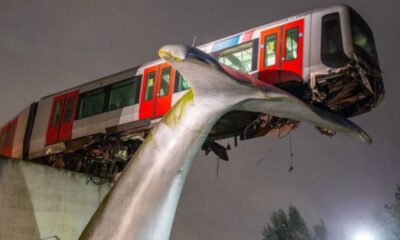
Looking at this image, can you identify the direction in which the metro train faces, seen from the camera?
facing the viewer and to the right of the viewer
